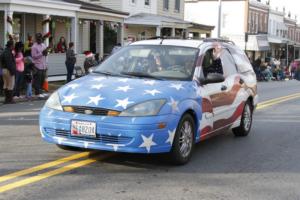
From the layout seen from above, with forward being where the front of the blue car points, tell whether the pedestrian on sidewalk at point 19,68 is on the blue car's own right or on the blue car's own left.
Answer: on the blue car's own right

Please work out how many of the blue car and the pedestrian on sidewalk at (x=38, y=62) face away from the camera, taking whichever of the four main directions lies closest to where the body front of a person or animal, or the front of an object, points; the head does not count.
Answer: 0

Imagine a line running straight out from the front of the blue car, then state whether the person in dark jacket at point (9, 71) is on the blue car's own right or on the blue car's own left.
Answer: on the blue car's own right

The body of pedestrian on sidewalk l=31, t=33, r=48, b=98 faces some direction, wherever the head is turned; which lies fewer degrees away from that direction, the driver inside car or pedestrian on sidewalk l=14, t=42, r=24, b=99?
the driver inside car

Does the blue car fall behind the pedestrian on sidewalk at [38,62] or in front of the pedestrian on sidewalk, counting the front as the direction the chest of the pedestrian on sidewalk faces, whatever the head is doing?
in front

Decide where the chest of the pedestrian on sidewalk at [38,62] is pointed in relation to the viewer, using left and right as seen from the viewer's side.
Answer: facing the viewer and to the right of the viewer

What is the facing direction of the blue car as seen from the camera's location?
facing the viewer and to the left of the viewer

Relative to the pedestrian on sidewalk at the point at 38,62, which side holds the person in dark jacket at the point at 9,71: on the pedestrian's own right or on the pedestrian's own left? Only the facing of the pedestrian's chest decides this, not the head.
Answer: on the pedestrian's own right

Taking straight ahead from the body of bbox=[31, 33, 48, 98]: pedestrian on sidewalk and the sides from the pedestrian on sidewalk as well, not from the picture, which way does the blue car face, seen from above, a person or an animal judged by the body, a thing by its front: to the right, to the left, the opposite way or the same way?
to the right

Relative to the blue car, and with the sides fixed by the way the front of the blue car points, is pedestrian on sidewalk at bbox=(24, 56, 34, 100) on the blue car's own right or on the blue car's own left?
on the blue car's own right
